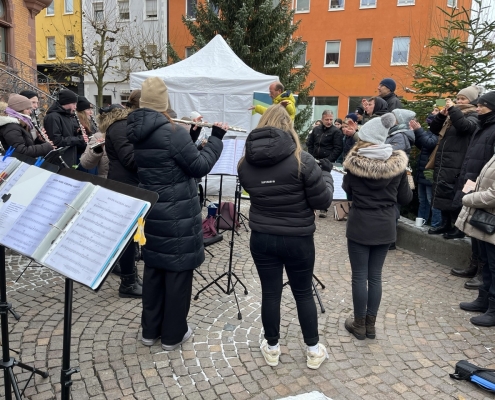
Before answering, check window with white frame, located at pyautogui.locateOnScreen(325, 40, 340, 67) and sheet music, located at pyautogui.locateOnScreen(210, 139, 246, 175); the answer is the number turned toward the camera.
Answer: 2

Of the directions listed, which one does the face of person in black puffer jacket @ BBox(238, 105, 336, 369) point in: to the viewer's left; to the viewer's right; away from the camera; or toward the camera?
away from the camera

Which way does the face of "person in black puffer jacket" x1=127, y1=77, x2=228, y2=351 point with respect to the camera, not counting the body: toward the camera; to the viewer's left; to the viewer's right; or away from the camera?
away from the camera

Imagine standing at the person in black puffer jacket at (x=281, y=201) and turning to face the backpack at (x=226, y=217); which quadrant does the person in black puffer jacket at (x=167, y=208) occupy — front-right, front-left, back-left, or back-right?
front-left

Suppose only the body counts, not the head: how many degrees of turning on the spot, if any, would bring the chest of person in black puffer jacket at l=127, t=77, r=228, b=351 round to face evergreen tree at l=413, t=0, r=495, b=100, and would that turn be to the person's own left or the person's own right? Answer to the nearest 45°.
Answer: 0° — they already face it

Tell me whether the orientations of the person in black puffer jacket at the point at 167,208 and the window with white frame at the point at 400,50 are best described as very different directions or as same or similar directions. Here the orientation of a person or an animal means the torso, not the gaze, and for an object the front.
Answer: very different directions

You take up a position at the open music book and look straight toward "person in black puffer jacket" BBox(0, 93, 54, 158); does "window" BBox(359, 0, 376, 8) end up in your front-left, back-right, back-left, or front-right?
front-right

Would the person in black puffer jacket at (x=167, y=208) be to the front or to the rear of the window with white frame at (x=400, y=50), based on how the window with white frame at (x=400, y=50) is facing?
to the front

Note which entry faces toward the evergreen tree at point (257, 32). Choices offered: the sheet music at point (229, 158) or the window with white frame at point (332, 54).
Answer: the window with white frame

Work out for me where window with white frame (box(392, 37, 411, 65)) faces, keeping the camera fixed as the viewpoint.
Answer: facing the viewer

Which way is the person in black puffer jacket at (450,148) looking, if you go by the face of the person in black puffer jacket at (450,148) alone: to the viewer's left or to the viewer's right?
to the viewer's left

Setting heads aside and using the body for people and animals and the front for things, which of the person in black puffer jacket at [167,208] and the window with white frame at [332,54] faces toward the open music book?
the window with white frame

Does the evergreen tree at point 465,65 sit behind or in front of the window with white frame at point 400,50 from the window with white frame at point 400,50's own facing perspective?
in front

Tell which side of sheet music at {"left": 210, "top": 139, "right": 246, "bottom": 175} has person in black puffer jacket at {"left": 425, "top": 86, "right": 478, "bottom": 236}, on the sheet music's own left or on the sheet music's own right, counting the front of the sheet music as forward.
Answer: on the sheet music's own left

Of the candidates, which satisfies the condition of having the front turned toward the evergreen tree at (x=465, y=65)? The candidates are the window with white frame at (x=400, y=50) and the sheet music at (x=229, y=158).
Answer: the window with white frame
